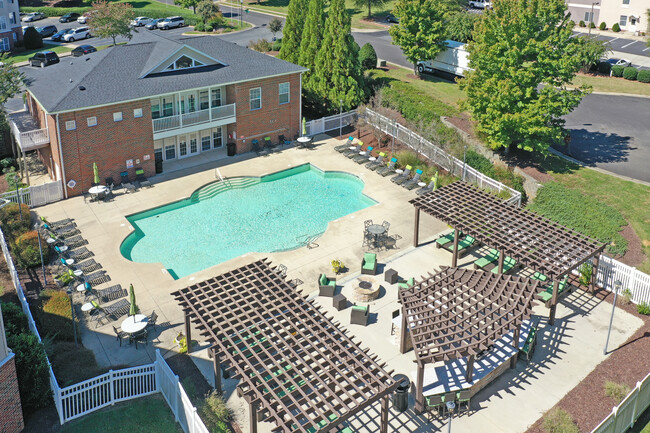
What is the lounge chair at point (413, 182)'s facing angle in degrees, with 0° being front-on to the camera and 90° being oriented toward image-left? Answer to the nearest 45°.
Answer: approximately 45°

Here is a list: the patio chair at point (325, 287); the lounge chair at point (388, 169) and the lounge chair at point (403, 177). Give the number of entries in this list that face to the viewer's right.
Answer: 1

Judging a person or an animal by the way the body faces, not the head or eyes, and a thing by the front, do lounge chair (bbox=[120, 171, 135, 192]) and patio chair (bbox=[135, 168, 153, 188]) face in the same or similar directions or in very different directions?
same or similar directions

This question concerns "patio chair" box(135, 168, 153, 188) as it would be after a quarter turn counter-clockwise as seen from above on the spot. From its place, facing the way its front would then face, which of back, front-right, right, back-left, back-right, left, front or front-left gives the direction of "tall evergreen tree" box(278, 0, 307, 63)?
front

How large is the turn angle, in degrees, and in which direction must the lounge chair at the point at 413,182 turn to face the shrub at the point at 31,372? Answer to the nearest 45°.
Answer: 0° — it already faces it

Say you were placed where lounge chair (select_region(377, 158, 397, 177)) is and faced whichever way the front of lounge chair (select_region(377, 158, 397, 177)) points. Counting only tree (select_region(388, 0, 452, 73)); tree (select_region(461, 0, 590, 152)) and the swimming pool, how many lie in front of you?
1

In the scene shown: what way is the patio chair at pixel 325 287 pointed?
to the viewer's right

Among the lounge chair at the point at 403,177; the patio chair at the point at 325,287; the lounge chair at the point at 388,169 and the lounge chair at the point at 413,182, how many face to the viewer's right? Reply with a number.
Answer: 1

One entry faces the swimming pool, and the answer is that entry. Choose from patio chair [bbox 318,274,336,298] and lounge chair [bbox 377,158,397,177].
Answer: the lounge chair

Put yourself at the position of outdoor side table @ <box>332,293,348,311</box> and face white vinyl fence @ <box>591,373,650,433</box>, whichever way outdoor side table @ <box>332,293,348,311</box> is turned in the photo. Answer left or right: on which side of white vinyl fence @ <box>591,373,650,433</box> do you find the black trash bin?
right

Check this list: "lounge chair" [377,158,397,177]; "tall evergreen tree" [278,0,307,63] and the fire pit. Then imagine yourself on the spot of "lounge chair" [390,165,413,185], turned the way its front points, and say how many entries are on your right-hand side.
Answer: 2

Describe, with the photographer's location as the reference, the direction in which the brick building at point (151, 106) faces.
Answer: facing the viewer and to the right of the viewer

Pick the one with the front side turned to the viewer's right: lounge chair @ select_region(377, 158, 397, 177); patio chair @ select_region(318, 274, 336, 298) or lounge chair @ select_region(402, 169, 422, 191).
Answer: the patio chair

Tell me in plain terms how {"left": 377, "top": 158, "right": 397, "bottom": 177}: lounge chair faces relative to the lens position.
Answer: facing the viewer and to the left of the viewer

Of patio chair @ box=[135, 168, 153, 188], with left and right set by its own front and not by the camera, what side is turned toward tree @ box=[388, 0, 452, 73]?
left

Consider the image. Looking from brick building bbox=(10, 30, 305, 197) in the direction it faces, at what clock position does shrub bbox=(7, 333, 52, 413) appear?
The shrub is roughly at 2 o'clock from the brick building.

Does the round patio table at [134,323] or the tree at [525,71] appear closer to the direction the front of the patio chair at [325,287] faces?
the tree

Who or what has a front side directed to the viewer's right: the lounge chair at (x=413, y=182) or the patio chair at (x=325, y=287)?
the patio chair

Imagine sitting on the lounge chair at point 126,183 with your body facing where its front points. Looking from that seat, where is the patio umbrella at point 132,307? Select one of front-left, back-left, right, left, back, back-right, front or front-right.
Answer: front-right

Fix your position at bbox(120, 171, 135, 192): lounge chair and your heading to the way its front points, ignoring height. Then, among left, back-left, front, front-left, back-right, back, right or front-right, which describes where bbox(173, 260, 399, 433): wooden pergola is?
front-right

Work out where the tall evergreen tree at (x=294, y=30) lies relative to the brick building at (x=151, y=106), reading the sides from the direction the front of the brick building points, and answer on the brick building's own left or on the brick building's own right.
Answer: on the brick building's own left
